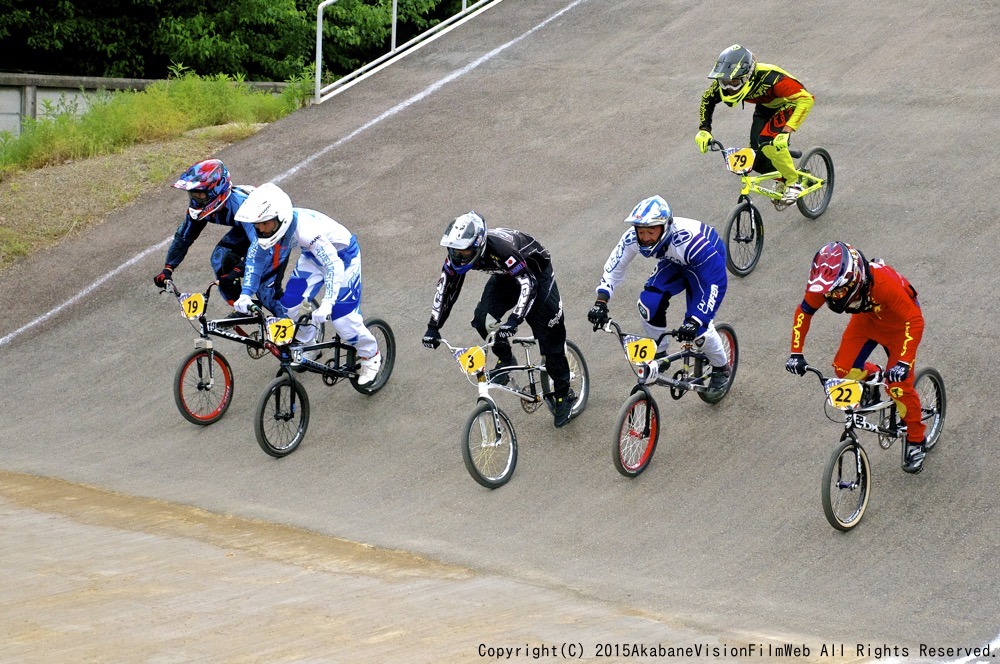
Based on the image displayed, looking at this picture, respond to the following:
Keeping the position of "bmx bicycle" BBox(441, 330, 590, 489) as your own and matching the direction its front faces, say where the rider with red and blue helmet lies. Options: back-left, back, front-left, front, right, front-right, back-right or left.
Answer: right

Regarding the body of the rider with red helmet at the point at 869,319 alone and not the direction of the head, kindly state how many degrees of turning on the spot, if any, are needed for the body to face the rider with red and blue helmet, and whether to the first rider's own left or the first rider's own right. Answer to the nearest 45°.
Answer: approximately 45° to the first rider's own right

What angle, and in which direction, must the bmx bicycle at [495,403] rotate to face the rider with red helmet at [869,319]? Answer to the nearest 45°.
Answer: approximately 135° to its left

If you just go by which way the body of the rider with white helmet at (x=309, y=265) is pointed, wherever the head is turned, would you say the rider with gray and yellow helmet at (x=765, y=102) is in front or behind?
behind

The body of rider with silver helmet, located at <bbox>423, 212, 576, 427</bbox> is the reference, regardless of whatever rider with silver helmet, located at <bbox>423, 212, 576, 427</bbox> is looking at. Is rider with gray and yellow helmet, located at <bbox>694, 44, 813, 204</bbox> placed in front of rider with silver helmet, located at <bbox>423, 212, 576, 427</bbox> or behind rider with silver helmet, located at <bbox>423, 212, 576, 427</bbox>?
behind

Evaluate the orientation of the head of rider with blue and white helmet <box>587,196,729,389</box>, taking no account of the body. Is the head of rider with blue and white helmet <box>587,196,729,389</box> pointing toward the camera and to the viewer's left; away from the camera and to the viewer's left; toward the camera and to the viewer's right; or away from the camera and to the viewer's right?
toward the camera and to the viewer's left

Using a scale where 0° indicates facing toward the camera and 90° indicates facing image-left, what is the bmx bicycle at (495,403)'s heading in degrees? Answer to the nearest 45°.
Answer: approximately 45°

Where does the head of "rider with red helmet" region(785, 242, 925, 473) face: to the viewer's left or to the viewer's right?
to the viewer's left

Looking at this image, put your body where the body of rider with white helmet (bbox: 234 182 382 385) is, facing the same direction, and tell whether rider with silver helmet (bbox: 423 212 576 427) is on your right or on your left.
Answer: on your left

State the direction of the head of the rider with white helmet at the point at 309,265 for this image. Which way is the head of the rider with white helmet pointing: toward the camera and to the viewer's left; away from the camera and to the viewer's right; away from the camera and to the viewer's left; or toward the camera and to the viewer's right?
toward the camera and to the viewer's left

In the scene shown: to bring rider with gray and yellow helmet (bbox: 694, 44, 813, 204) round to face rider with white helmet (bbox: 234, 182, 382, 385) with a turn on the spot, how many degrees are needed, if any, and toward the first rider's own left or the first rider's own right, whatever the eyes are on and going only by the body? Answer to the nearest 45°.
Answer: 0° — they already face them

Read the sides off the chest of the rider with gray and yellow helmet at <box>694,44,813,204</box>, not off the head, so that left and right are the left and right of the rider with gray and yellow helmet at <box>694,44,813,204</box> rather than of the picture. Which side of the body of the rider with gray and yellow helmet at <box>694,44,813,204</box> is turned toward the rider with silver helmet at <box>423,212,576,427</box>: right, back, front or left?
front
